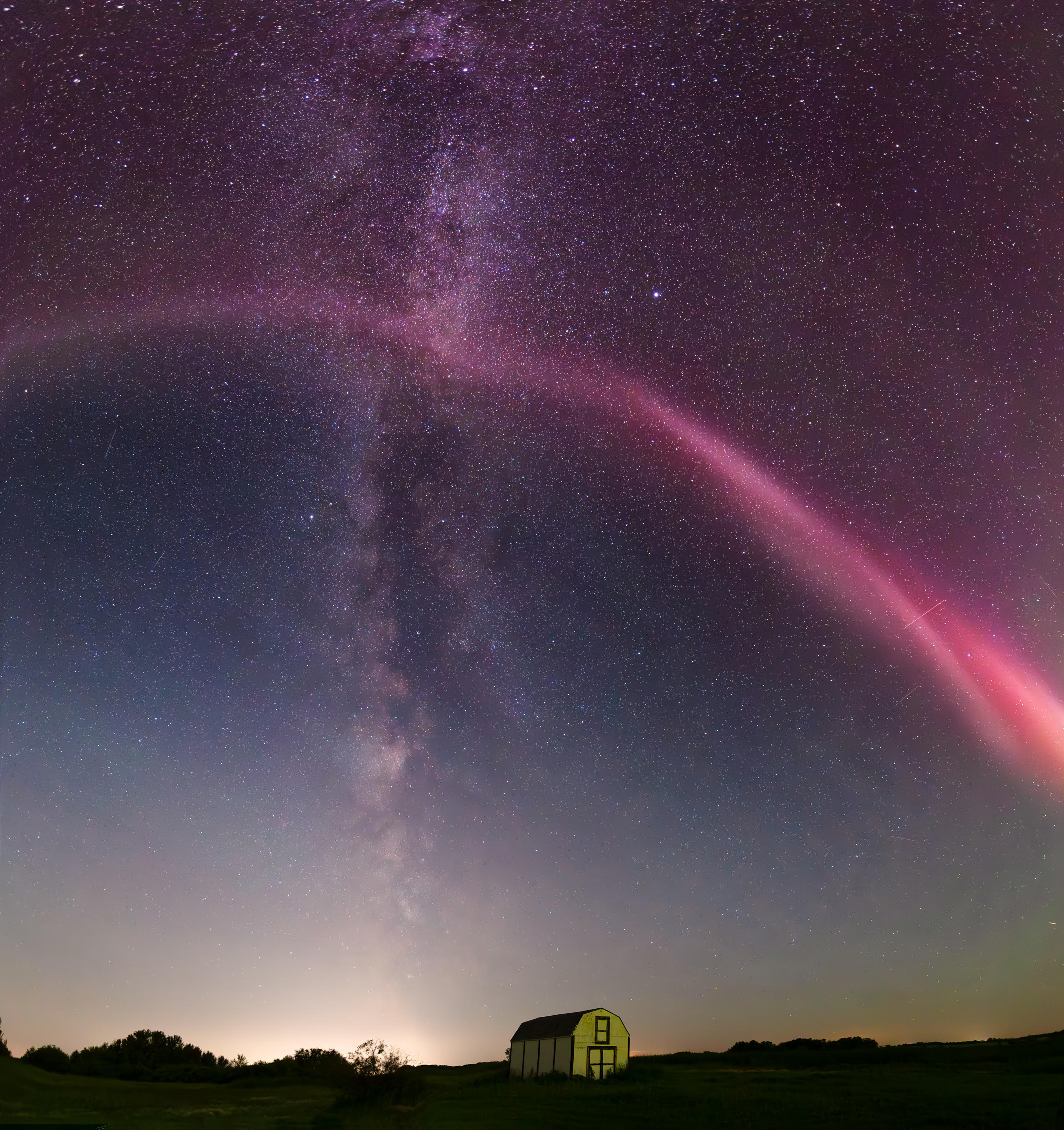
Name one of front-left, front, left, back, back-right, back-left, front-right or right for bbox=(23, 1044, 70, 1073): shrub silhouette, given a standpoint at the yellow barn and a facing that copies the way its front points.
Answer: back-right

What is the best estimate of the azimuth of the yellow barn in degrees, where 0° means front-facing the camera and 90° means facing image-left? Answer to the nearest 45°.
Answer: approximately 315°
